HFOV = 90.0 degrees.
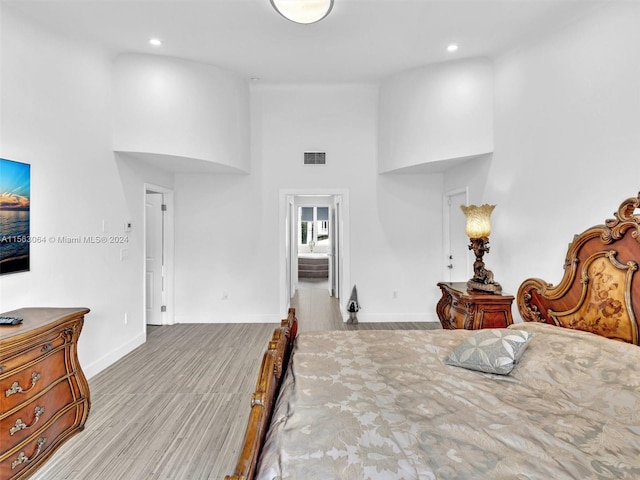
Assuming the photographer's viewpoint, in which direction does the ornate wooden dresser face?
facing the viewer and to the right of the viewer

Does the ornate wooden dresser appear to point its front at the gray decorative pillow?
yes

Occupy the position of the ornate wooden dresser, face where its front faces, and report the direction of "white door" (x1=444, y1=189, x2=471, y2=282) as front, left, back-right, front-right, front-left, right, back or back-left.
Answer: front-left

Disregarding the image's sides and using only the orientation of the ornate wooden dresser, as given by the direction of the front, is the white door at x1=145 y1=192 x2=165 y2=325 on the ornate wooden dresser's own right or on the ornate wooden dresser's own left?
on the ornate wooden dresser's own left

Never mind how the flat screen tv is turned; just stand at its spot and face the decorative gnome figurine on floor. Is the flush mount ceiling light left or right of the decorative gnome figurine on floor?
right

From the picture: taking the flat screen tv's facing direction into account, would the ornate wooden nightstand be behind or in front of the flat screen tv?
in front

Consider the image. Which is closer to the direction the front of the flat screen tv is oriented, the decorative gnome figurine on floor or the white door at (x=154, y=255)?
the decorative gnome figurine on floor

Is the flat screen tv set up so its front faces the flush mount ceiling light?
yes

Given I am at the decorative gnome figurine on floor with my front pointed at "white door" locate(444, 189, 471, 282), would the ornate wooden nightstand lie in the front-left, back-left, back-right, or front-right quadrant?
front-right

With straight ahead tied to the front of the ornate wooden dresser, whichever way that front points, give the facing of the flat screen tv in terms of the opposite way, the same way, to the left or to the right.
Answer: the same way

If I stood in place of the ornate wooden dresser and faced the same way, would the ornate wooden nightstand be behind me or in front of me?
in front

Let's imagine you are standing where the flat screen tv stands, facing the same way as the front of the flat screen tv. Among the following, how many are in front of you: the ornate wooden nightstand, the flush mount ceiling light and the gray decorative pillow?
3

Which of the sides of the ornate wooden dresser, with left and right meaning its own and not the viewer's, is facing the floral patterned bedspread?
front

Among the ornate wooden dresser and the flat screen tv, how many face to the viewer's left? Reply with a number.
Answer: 0

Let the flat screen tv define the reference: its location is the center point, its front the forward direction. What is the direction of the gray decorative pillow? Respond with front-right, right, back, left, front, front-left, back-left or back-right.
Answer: front

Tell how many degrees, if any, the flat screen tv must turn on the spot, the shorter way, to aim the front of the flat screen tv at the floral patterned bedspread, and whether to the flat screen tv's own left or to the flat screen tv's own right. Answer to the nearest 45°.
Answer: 0° — it already faces it

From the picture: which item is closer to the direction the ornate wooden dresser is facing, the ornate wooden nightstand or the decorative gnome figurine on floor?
the ornate wooden nightstand

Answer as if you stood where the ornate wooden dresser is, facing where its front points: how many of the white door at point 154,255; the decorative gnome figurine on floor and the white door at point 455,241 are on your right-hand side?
0

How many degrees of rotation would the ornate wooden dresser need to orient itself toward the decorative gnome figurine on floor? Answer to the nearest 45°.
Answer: approximately 45° to its left
